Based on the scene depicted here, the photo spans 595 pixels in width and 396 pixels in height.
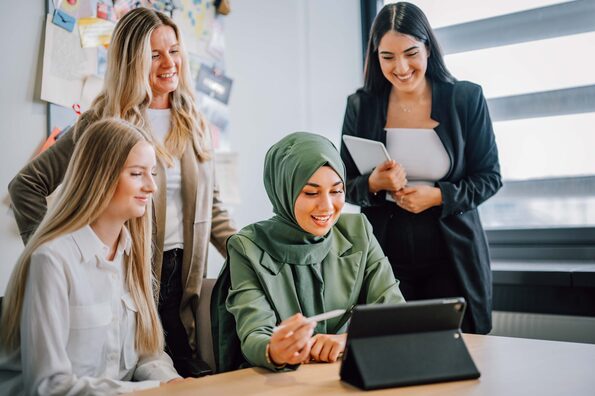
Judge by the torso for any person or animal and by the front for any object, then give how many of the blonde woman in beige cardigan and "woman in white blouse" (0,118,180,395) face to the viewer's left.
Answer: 0

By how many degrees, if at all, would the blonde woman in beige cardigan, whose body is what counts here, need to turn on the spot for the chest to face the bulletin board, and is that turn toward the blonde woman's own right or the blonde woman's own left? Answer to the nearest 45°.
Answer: approximately 180°

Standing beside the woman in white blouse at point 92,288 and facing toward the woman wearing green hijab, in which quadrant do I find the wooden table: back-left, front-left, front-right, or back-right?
front-right

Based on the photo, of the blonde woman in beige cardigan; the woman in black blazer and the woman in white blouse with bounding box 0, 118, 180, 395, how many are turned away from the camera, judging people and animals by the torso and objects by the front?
0

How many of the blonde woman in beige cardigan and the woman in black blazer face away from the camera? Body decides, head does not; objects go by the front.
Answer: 0

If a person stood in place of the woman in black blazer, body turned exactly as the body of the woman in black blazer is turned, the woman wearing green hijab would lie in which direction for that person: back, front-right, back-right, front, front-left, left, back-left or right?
front

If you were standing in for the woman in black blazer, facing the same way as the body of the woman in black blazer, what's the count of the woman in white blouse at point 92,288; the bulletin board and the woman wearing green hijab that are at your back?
0

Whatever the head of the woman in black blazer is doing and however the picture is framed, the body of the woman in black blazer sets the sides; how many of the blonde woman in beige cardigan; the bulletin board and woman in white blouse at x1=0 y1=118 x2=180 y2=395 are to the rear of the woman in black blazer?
0

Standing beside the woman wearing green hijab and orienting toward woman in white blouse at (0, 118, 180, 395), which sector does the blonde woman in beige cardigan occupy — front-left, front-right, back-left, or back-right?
front-right

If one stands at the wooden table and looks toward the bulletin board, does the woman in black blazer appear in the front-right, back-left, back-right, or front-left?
front-right

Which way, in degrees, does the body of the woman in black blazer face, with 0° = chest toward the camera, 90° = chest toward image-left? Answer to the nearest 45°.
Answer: approximately 45°

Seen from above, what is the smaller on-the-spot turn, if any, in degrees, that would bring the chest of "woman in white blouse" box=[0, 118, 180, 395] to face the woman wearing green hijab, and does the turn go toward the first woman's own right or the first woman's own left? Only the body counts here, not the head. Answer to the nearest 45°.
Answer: approximately 45° to the first woman's own left

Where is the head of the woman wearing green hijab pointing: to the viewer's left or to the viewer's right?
to the viewer's right

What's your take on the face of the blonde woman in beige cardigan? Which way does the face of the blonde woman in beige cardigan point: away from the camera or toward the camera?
toward the camera

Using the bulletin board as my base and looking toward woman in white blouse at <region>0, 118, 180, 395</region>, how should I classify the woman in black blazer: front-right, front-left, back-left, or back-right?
front-left
